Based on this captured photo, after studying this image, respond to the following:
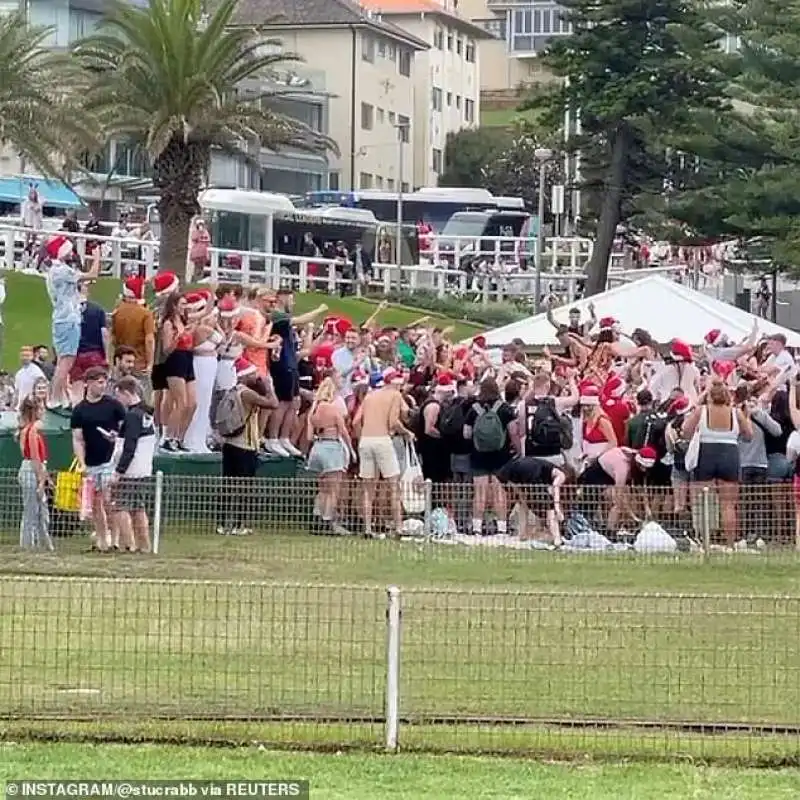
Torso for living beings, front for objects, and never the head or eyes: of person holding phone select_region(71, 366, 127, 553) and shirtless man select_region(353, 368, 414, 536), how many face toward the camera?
1

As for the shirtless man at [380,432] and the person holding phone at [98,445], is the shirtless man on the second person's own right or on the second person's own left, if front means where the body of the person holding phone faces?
on the second person's own left

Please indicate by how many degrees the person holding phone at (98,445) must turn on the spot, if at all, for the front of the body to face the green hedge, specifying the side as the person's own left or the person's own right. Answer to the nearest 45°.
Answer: approximately 180°

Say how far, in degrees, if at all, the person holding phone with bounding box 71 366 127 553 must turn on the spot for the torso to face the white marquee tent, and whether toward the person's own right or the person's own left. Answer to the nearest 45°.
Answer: approximately 135° to the person's own left

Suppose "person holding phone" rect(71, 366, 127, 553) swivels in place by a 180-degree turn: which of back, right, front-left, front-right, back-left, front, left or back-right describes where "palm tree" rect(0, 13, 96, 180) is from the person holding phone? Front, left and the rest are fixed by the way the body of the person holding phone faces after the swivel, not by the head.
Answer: front

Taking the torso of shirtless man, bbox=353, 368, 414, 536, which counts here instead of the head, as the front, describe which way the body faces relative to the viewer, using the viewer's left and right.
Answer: facing away from the viewer and to the right of the viewer

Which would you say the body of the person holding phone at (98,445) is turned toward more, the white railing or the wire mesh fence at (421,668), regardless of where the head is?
the wire mesh fence

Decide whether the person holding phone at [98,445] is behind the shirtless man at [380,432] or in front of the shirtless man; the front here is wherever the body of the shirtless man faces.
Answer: behind

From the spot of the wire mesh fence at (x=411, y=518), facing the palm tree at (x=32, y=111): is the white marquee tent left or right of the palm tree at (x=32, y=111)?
right

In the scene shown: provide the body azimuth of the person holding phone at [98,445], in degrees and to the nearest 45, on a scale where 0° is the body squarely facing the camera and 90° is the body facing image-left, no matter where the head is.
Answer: approximately 0°

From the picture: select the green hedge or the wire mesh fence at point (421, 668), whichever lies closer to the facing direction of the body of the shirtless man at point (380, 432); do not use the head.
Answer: the green hedge

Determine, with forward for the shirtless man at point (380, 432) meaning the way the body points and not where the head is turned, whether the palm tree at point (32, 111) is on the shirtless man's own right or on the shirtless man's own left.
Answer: on the shirtless man's own left
